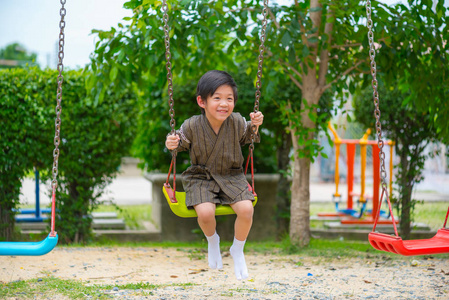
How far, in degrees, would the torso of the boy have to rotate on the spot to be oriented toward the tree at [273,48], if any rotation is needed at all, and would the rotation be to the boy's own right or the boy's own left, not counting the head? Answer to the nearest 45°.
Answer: approximately 180°

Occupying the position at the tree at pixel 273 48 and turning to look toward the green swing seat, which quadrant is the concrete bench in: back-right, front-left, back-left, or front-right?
back-right

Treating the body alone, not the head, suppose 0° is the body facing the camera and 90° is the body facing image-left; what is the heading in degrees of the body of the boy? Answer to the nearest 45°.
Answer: approximately 0°

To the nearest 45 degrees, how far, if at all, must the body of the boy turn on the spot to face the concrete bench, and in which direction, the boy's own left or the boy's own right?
approximately 180°

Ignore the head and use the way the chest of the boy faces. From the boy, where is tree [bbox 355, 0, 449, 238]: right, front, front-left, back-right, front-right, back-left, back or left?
back-left

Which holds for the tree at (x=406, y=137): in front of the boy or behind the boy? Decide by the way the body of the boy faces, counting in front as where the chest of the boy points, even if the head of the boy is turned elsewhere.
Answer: behind

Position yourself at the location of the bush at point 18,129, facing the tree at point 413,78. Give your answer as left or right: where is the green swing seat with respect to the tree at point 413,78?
right

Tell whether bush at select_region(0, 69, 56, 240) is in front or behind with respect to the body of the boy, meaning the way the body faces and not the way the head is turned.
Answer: behind
